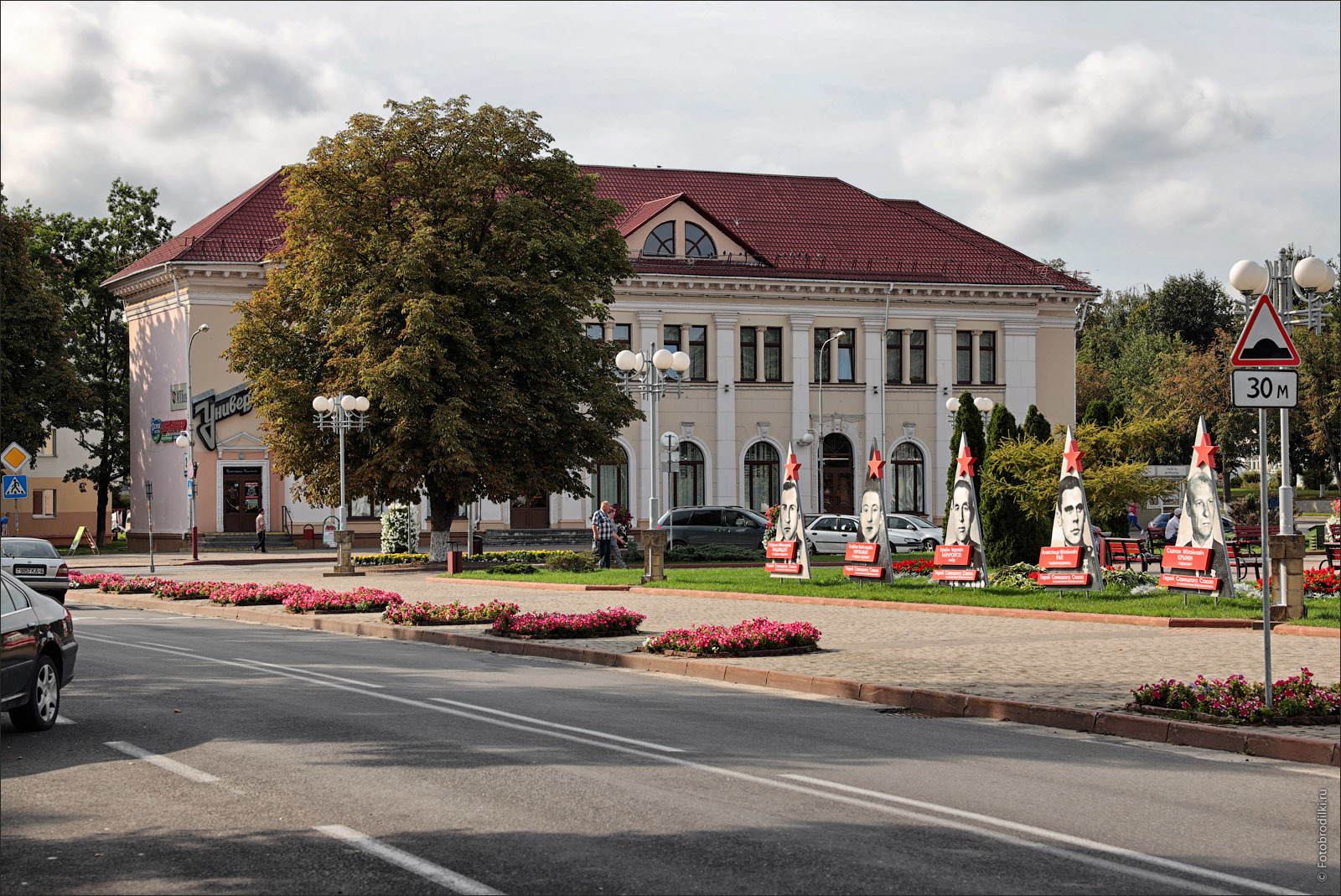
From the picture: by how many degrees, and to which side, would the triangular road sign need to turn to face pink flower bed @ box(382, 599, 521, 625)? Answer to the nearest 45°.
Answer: approximately 135° to its right

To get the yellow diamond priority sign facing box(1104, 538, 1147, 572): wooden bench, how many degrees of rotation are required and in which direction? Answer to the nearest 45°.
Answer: approximately 45° to its left

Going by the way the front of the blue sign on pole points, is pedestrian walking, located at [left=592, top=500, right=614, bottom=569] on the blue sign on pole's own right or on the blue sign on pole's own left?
on the blue sign on pole's own left

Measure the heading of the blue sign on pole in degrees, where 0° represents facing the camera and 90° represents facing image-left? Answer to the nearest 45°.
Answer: approximately 0°

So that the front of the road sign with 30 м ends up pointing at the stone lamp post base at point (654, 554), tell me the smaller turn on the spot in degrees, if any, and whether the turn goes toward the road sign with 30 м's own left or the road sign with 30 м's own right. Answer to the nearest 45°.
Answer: approximately 135° to the road sign with 30 м's own right

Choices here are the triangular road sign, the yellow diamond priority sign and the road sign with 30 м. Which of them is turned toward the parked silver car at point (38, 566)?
the yellow diamond priority sign

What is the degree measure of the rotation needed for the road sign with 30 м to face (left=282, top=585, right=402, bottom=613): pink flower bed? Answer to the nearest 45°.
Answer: approximately 135° to its right

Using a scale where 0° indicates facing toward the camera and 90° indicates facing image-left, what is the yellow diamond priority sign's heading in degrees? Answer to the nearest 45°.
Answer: approximately 0°

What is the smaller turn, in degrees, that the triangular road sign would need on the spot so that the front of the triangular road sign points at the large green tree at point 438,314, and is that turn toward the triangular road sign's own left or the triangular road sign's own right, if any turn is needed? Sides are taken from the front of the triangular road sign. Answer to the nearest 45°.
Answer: approximately 135° to the triangular road sign's own right
